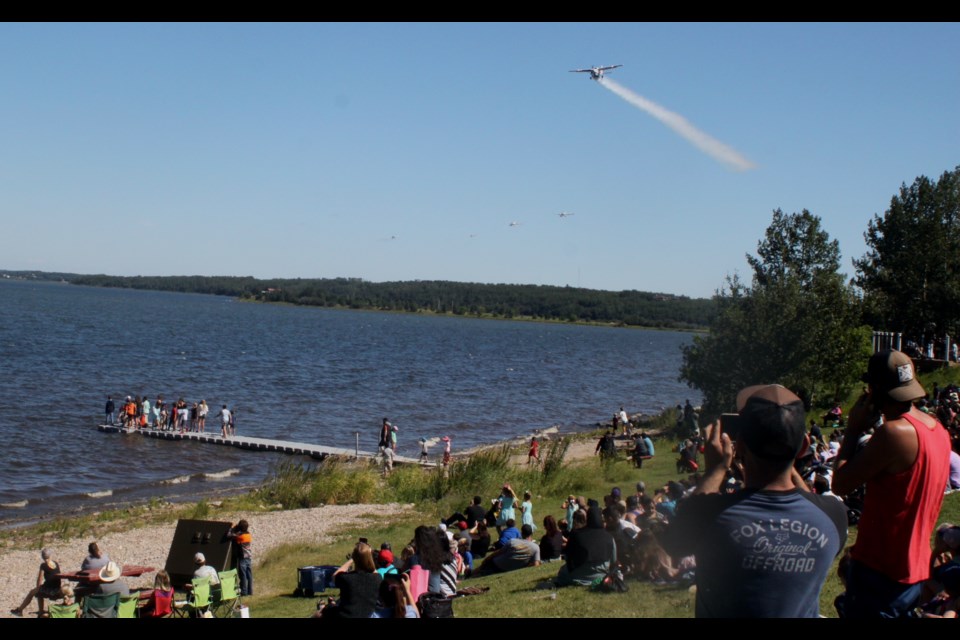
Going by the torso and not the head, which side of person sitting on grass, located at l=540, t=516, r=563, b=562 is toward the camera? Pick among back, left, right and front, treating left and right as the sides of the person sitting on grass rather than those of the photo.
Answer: back

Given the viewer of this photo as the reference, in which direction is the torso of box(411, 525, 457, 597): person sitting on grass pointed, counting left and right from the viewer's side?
facing away from the viewer and to the left of the viewer

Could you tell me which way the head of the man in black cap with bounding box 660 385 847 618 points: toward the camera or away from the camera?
away from the camera

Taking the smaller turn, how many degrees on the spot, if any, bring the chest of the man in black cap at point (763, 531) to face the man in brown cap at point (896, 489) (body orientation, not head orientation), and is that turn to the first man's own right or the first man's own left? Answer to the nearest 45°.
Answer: approximately 90° to the first man's own right

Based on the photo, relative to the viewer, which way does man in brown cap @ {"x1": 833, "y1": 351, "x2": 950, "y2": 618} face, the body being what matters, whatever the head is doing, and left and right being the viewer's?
facing away from the viewer and to the left of the viewer

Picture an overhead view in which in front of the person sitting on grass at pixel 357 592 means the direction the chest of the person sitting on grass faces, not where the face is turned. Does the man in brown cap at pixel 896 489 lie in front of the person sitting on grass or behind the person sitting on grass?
behind

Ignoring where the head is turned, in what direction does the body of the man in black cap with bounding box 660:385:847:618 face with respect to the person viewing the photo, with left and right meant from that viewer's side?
facing away from the viewer and to the left of the viewer

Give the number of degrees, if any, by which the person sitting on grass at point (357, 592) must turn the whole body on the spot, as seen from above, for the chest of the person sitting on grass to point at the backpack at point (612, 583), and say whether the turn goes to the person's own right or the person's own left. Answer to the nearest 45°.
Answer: approximately 90° to the person's own right

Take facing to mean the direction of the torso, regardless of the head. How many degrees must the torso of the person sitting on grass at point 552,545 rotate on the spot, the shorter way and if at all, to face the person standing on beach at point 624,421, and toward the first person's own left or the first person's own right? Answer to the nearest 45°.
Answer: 0° — they already face them

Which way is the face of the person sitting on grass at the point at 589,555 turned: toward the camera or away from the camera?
away from the camera

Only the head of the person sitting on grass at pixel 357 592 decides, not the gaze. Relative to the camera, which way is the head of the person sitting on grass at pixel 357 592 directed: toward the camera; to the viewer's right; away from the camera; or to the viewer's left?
away from the camera

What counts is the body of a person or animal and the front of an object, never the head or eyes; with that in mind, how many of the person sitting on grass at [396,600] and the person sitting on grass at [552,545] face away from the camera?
2
